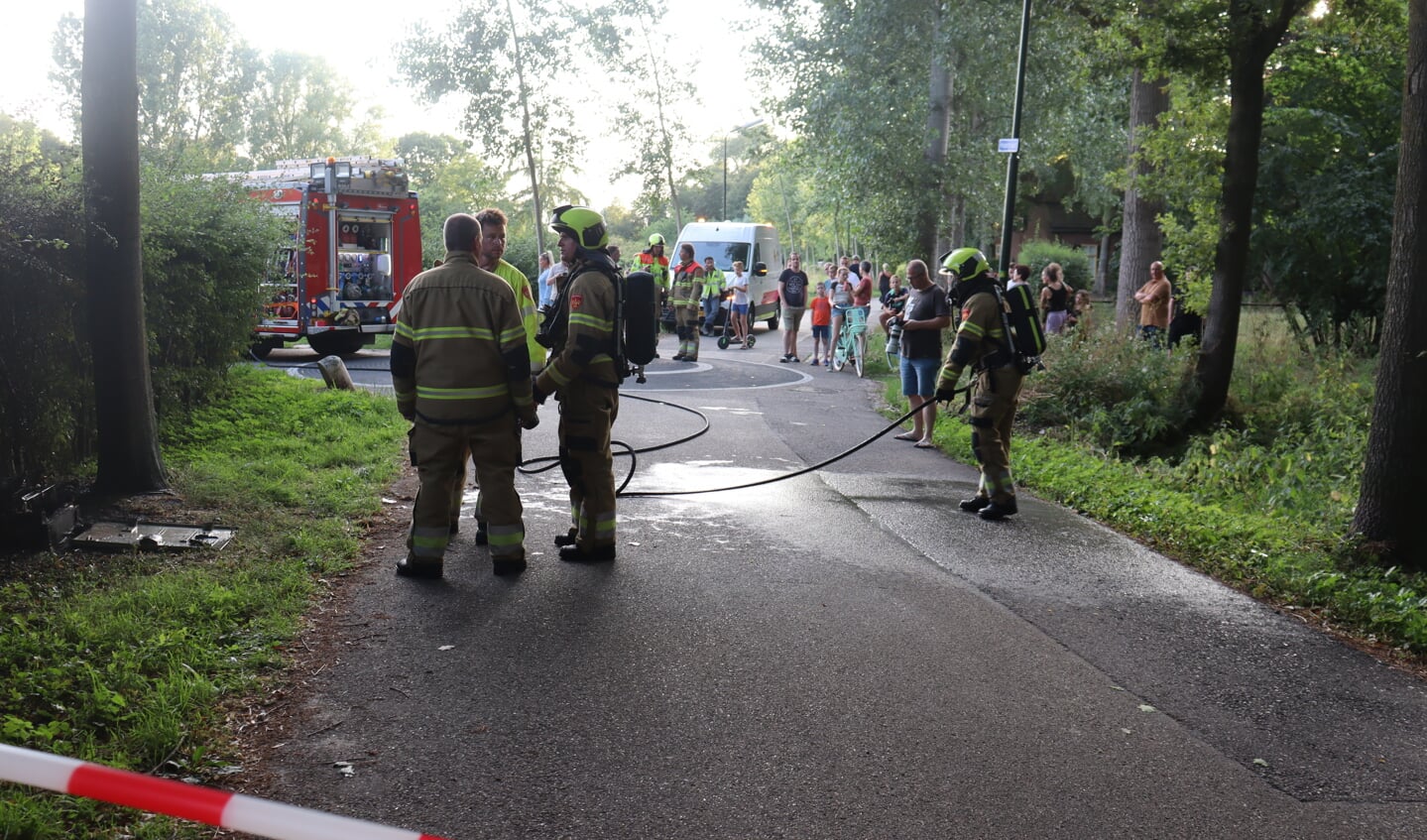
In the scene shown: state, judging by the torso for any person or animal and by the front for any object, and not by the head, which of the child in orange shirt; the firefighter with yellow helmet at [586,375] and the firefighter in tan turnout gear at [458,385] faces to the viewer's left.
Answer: the firefighter with yellow helmet

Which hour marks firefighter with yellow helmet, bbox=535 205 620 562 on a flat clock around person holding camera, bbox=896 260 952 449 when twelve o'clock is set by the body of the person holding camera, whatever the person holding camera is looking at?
The firefighter with yellow helmet is roughly at 11 o'clock from the person holding camera.

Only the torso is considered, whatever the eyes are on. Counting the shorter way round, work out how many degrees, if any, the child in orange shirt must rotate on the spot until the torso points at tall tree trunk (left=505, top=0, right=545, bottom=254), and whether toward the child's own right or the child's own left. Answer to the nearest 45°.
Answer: approximately 135° to the child's own right

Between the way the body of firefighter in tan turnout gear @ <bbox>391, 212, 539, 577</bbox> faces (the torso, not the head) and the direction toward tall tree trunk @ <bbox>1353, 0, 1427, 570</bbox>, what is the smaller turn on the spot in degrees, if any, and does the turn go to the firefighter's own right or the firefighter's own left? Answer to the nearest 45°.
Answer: approximately 90° to the firefighter's own right

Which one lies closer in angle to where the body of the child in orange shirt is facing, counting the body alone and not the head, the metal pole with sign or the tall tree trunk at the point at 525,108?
the metal pole with sign

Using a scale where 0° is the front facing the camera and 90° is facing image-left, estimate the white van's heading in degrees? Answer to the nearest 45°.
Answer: approximately 45°

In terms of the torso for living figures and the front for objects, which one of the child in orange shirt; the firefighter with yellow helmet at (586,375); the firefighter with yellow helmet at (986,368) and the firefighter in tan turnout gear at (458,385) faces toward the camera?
the child in orange shirt

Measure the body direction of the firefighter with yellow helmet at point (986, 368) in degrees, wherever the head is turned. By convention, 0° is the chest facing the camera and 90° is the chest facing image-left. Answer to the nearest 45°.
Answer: approximately 90°

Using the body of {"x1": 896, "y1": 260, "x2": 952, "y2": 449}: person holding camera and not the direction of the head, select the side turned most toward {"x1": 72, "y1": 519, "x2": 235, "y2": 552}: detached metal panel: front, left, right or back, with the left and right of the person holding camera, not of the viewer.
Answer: front

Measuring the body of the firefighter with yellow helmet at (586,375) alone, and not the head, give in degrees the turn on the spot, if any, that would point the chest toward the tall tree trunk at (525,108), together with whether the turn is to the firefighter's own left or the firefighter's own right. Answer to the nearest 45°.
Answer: approximately 90° to the firefighter's own right

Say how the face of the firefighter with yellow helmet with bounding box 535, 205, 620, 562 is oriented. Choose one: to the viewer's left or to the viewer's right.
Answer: to the viewer's left

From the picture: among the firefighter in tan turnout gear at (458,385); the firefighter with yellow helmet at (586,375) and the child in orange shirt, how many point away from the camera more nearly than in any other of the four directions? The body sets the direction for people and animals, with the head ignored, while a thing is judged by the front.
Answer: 1

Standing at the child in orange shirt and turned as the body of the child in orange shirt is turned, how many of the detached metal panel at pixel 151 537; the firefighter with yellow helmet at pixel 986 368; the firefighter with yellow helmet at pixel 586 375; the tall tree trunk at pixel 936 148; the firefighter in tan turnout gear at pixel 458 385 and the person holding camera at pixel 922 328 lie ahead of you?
5

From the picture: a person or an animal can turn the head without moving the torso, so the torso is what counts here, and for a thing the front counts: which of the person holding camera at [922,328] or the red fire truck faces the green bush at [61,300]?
the person holding camera

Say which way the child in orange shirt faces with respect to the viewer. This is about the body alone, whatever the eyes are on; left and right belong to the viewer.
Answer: facing the viewer

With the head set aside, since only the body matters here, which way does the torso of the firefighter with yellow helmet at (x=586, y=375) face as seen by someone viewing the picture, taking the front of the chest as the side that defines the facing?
to the viewer's left

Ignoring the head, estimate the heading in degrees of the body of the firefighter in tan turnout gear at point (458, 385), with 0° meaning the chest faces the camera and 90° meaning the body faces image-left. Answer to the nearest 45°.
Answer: approximately 180°

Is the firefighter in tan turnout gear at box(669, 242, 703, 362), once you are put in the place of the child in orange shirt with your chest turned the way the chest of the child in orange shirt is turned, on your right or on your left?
on your right
